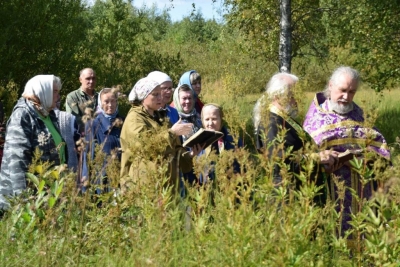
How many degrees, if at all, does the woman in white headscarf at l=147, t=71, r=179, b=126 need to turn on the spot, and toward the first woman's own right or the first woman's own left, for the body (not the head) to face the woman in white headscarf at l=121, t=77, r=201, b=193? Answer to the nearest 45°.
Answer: approximately 45° to the first woman's own right

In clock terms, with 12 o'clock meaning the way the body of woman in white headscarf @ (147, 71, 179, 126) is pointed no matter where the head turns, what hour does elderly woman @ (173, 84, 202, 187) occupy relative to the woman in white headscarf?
The elderly woman is roughly at 8 o'clock from the woman in white headscarf.

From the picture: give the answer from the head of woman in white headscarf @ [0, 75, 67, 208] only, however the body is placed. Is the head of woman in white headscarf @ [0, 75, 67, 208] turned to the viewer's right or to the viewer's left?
to the viewer's right

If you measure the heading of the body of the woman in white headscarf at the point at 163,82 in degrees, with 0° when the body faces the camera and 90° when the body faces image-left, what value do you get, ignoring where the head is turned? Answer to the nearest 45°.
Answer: approximately 315°

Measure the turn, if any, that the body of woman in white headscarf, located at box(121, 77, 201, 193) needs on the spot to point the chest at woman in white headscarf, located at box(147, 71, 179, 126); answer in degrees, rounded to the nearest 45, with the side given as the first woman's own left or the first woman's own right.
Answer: approximately 90° to the first woman's own left
